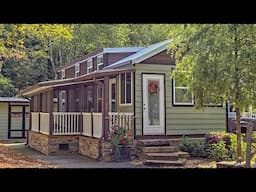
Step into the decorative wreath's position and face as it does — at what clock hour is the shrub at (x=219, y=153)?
The shrub is roughly at 10 o'clock from the decorative wreath.

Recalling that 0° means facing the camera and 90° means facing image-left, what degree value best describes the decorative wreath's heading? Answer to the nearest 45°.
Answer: approximately 0°

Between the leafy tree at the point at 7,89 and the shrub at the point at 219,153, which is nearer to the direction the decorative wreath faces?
the shrub

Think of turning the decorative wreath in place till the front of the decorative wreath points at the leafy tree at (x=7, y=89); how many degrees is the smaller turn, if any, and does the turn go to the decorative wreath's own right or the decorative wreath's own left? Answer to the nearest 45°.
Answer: approximately 135° to the decorative wreath's own right
